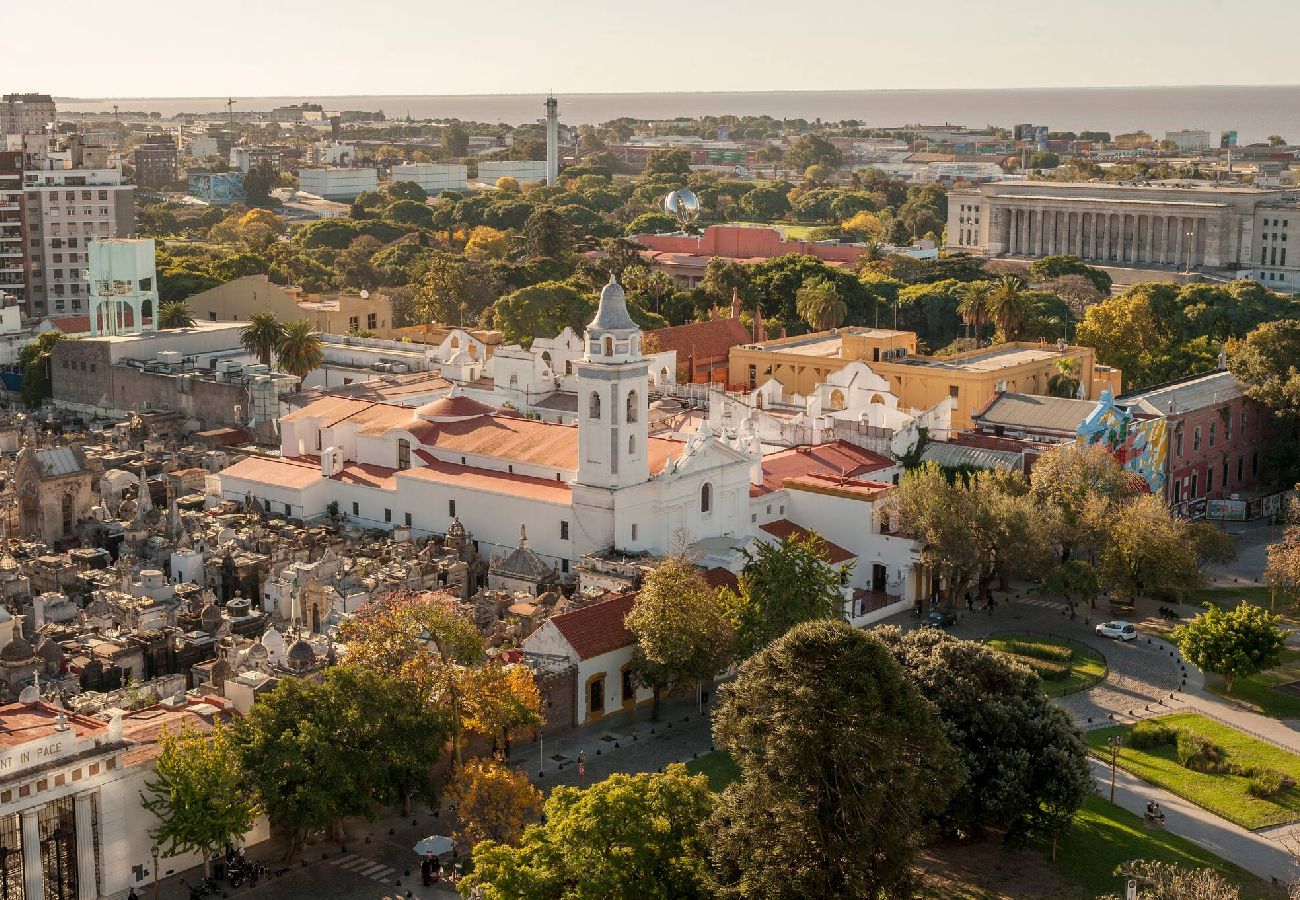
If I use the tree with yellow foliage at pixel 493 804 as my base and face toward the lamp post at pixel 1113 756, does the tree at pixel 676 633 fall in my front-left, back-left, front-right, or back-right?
front-left

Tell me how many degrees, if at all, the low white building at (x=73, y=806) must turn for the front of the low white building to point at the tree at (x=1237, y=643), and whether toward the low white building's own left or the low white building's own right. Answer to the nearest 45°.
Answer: approximately 45° to the low white building's own left

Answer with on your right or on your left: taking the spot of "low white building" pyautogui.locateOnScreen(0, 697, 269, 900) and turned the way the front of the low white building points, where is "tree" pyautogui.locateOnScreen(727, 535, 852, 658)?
on your left

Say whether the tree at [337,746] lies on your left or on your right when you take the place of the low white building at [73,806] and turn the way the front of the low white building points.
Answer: on your left

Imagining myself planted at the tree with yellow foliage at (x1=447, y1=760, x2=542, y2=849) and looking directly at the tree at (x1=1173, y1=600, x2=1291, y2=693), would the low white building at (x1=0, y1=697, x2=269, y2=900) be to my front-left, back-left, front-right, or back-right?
back-left

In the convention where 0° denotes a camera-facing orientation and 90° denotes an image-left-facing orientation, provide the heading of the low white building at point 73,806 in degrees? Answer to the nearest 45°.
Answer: approximately 315°

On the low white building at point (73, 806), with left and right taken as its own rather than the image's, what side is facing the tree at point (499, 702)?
left
